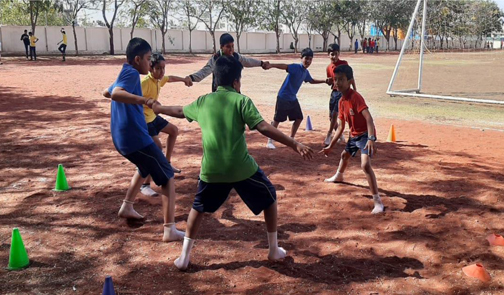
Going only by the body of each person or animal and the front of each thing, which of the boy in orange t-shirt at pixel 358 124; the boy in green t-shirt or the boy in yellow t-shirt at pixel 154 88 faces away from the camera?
the boy in green t-shirt

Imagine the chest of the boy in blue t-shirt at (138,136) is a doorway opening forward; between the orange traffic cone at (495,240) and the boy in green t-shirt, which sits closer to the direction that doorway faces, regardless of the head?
the orange traffic cone

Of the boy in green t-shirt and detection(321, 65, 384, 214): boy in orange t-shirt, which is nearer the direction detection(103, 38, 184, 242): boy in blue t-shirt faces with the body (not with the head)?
the boy in orange t-shirt

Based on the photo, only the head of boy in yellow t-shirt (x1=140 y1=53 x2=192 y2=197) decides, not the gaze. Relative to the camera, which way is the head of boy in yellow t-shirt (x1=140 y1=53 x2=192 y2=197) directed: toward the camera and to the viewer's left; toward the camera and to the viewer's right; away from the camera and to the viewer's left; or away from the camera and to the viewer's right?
toward the camera and to the viewer's right

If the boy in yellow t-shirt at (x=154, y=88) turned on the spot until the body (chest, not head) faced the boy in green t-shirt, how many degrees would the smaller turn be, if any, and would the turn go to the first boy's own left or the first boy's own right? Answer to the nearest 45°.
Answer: approximately 45° to the first boy's own right

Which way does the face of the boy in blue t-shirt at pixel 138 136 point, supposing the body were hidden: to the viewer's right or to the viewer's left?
to the viewer's right

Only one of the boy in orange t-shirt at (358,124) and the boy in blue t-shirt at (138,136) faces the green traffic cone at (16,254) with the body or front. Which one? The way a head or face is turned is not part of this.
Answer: the boy in orange t-shirt

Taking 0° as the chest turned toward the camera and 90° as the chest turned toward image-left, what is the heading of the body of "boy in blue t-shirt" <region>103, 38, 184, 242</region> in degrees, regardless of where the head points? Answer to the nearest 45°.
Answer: approximately 270°

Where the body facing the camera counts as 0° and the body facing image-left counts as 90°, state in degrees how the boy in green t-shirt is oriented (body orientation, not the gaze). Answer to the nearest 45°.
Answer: approximately 180°

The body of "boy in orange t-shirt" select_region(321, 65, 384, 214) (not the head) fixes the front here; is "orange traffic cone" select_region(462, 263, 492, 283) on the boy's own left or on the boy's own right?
on the boy's own left
